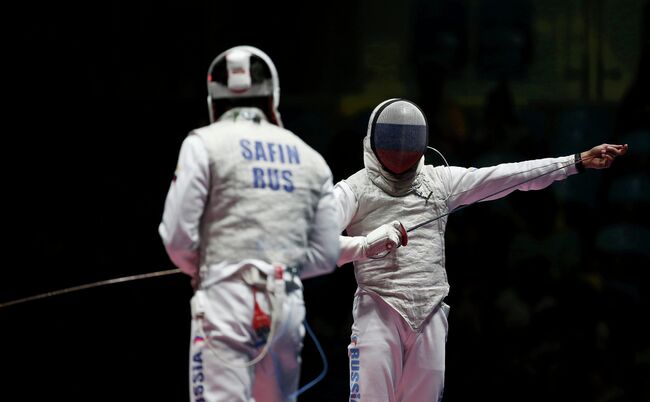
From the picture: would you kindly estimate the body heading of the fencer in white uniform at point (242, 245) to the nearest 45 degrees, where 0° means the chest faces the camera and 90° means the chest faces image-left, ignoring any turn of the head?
approximately 180°

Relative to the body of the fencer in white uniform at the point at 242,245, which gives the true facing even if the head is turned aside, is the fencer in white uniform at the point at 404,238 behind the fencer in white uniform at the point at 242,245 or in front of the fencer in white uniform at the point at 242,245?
in front

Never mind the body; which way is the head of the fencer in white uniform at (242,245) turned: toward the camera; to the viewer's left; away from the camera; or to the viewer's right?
away from the camera
